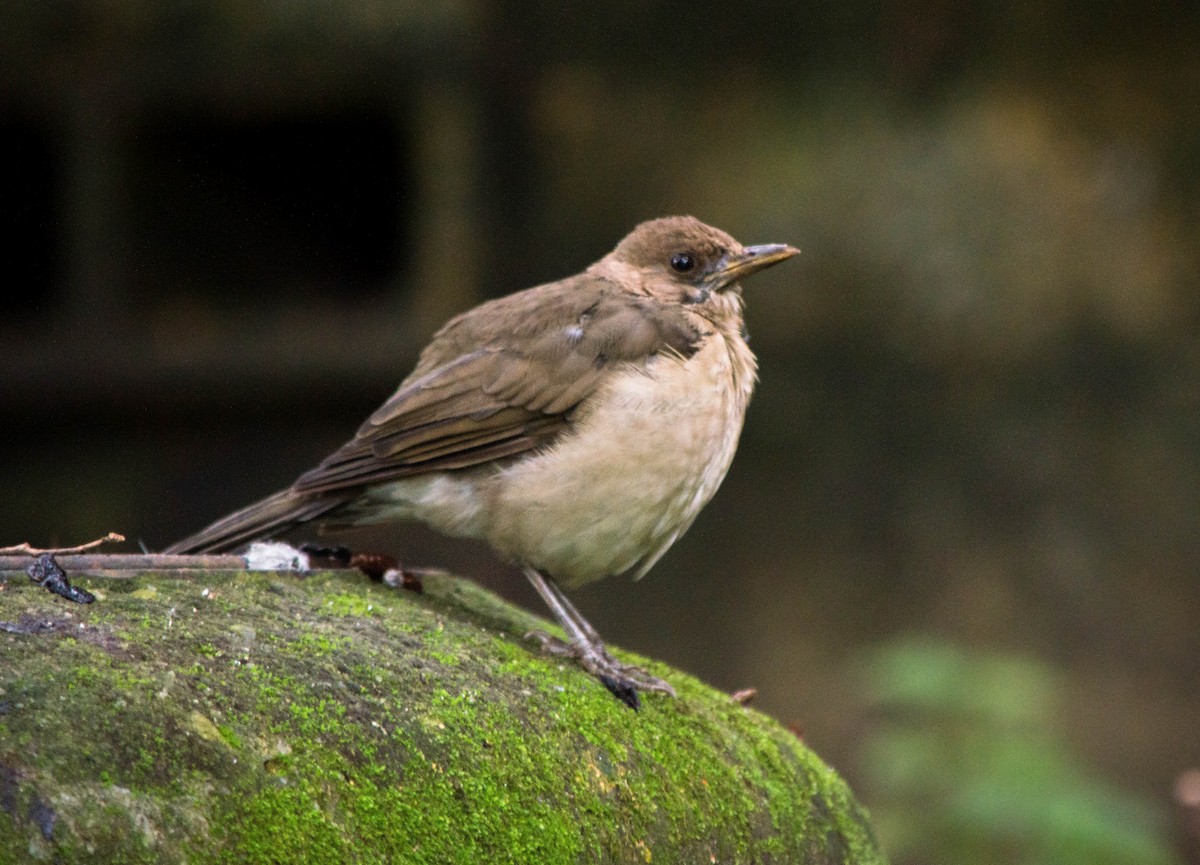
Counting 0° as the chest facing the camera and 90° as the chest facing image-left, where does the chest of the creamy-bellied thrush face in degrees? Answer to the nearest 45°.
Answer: approximately 270°

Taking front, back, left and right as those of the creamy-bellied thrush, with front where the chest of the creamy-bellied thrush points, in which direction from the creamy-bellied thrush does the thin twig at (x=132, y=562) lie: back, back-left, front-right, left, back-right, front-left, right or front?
back-right
